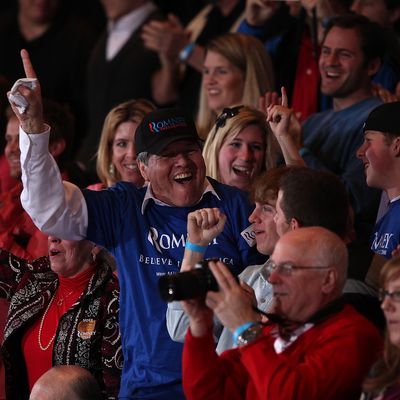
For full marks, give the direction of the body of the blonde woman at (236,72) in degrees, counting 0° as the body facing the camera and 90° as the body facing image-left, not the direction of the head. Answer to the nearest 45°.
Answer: approximately 45°

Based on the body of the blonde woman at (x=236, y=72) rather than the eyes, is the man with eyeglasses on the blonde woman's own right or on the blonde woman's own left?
on the blonde woman's own left

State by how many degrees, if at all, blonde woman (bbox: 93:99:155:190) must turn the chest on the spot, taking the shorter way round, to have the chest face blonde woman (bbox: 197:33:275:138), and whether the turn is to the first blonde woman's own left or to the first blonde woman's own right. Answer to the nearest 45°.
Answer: approximately 135° to the first blonde woman's own left

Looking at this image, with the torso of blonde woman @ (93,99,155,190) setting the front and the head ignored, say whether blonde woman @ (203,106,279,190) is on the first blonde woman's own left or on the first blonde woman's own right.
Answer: on the first blonde woman's own left

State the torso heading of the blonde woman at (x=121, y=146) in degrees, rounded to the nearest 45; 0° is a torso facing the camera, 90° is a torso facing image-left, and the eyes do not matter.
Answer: approximately 0°

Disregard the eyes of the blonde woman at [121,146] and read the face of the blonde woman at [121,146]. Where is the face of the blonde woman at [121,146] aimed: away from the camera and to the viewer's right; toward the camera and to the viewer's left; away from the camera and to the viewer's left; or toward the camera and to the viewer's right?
toward the camera and to the viewer's right

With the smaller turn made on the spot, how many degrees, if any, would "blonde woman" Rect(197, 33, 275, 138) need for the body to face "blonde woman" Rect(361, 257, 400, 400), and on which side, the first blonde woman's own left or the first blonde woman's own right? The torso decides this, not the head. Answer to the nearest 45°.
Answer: approximately 45° to the first blonde woman's own left
